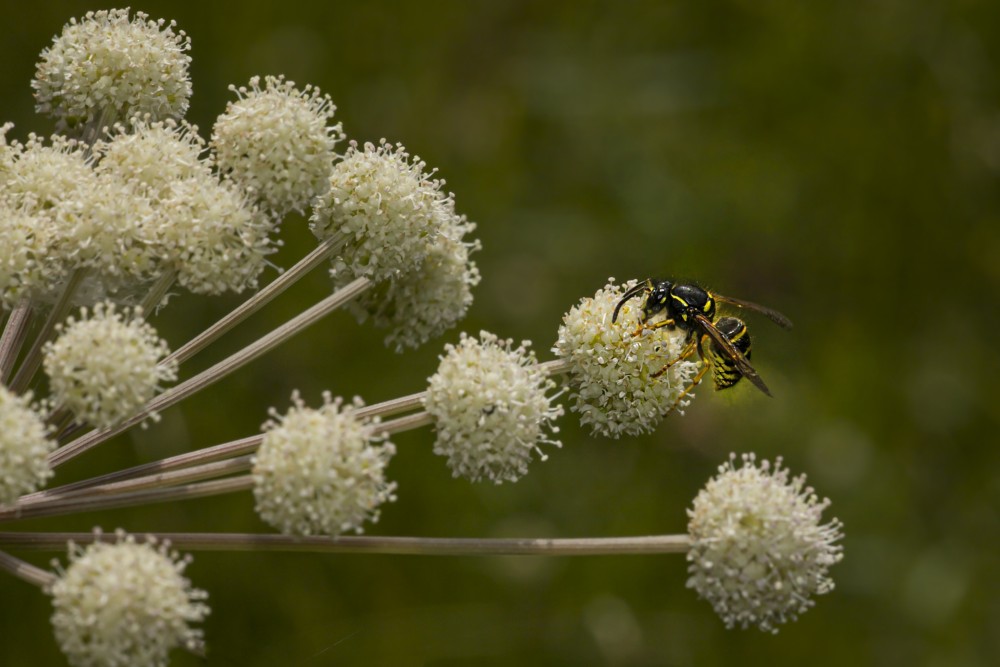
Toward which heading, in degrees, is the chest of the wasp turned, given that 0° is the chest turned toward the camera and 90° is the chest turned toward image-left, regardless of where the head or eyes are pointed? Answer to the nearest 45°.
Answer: approximately 90°

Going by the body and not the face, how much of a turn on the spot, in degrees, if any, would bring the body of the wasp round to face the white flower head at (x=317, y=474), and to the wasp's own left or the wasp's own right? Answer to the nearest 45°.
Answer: approximately 45° to the wasp's own left

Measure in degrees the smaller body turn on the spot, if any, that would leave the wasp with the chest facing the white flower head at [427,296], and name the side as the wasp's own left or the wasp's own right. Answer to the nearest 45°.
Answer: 0° — it already faces it
